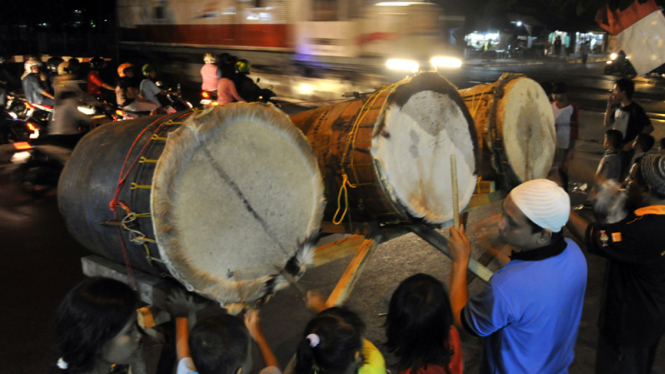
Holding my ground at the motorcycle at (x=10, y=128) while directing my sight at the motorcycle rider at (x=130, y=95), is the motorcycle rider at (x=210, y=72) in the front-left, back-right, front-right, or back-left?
front-left

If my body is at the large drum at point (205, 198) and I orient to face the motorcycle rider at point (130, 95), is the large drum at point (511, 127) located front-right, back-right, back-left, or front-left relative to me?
front-right

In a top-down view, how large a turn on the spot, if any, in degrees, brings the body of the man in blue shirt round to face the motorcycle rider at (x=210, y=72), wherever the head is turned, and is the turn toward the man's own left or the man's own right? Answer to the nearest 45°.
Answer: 0° — they already face them

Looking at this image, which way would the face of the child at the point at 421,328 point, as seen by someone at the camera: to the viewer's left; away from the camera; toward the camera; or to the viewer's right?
away from the camera

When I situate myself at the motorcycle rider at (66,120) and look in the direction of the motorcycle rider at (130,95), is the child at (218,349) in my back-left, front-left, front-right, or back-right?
back-right

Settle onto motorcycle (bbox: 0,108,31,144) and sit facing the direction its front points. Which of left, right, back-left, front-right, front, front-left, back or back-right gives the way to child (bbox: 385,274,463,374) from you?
right

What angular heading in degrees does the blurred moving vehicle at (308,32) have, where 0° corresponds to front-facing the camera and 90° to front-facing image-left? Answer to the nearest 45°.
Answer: approximately 315°

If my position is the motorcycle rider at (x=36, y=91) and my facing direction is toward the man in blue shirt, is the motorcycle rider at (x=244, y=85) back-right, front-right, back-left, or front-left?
front-left

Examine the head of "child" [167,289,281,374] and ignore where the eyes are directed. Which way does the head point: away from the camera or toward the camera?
away from the camera

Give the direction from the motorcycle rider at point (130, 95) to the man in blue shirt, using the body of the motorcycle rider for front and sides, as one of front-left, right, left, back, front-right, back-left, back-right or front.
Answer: right
